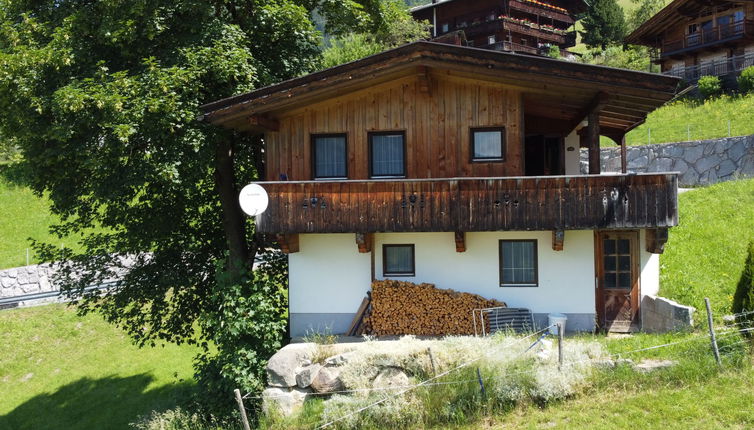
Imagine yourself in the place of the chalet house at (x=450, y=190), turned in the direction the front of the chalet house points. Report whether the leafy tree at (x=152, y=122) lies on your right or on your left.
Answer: on your right

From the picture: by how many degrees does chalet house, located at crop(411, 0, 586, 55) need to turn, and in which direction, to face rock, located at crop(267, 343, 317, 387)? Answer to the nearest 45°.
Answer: approximately 45° to its right

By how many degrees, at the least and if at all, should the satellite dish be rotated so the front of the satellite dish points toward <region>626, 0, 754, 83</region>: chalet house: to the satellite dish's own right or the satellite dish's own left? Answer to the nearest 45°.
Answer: approximately 135° to the satellite dish's own left

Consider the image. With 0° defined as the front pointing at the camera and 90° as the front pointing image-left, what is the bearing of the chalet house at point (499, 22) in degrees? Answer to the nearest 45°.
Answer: approximately 315°

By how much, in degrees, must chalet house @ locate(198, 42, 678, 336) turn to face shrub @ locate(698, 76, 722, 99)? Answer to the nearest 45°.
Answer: approximately 135° to its left

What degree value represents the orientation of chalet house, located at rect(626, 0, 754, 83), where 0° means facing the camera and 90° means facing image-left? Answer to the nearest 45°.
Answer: approximately 45°

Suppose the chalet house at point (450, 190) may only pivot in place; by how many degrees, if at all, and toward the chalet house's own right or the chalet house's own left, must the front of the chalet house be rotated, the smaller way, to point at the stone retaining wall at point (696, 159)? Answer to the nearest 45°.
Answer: approximately 135° to the chalet house's own left

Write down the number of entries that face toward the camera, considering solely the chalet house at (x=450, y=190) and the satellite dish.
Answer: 2
